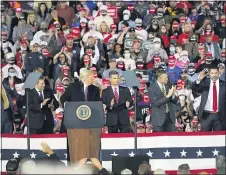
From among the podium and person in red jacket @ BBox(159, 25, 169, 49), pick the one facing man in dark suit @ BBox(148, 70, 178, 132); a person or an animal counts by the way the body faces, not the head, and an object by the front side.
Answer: the person in red jacket

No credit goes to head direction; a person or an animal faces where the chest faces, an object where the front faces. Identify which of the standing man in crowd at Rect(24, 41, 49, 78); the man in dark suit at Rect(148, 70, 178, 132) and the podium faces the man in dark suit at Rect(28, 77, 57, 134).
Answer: the standing man in crowd

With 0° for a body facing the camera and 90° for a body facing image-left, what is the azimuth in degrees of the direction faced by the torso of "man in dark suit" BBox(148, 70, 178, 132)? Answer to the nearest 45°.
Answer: approximately 315°

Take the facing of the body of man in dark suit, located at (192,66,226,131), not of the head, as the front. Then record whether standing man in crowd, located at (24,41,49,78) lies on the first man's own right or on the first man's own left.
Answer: on the first man's own right

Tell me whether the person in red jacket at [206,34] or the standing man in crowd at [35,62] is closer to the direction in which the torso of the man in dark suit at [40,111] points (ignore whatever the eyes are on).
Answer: the person in red jacket

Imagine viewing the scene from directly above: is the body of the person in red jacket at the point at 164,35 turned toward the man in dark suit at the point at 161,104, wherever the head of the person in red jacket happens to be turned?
yes

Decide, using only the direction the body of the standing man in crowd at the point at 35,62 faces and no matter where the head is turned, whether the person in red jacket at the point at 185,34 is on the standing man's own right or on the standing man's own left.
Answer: on the standing man's own left

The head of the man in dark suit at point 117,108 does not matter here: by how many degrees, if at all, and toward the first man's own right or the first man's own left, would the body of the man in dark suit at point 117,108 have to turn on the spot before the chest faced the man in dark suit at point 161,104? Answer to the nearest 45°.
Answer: approximately 90° to the first man's own left
